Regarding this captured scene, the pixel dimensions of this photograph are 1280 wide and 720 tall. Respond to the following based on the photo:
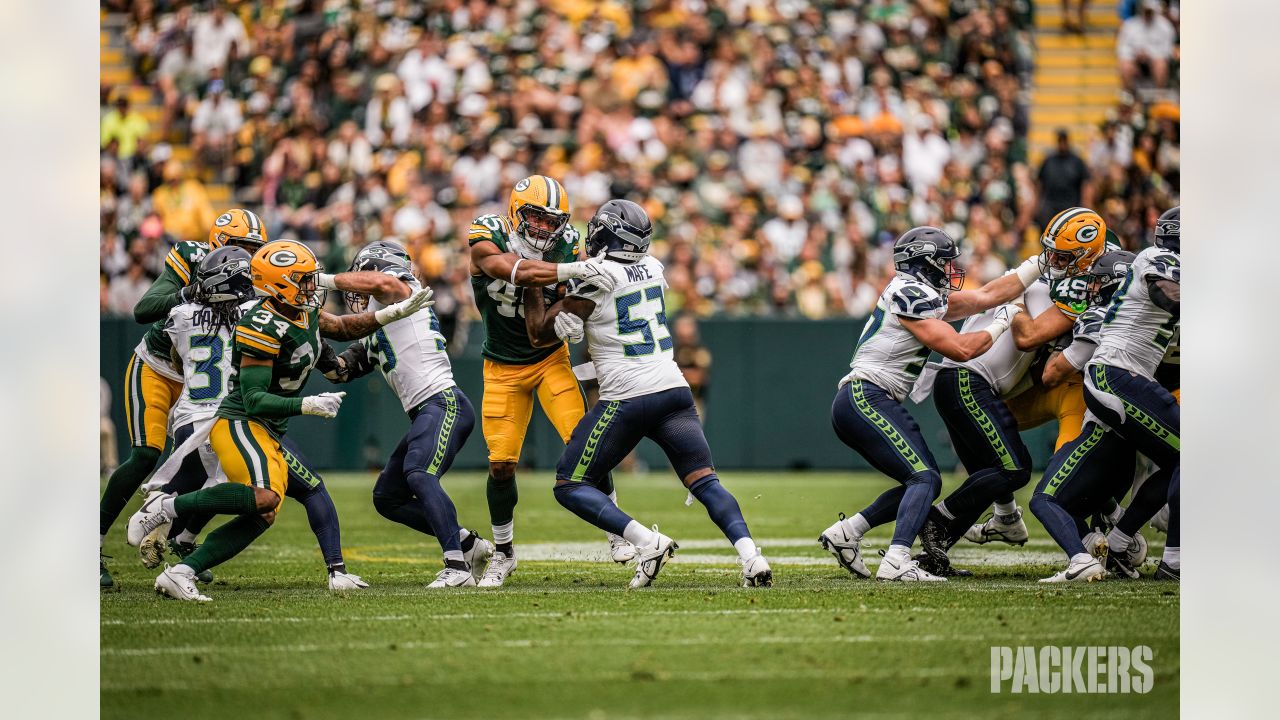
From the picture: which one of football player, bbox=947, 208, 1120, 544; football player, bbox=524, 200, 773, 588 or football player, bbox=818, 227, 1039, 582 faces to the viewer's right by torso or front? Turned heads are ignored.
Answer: football player, bbox=818, 227, 1039, 582

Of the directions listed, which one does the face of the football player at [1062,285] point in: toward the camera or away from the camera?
toward the camera

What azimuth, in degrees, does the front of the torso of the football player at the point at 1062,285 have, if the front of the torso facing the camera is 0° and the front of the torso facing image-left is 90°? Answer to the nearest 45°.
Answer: approximately 90°

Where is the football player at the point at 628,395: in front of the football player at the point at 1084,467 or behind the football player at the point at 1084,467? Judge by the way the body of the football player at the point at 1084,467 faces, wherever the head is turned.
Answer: in front

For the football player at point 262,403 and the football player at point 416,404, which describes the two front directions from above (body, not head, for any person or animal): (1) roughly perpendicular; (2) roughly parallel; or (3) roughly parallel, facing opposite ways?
roughly parallel, facing opposite ways

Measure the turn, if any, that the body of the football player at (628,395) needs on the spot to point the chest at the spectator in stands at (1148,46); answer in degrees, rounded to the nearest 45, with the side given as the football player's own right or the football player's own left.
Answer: approximately 90° to the football player's own right

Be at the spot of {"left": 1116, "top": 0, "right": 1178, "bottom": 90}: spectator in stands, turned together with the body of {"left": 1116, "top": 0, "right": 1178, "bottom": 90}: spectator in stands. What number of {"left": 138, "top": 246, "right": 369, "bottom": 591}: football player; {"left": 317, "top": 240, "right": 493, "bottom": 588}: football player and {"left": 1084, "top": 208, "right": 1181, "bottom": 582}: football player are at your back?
0

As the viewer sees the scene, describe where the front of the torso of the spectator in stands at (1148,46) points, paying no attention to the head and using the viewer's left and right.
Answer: facing the viewer

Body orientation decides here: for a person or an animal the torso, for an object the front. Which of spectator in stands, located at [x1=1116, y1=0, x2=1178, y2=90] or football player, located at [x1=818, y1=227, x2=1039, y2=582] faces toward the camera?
the spectator in stands

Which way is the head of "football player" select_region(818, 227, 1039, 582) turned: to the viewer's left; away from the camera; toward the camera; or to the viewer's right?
to the viewer's right

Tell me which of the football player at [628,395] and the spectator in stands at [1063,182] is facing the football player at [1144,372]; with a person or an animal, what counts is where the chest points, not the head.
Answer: the spectator in stands

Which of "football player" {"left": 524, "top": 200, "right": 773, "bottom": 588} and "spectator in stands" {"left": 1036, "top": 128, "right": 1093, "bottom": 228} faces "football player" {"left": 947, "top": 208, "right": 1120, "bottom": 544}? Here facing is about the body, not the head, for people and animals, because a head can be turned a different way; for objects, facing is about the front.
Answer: the spectator in stands

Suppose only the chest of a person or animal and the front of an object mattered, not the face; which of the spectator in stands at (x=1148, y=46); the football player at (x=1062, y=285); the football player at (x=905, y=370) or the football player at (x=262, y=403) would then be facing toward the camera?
the spectator in stands

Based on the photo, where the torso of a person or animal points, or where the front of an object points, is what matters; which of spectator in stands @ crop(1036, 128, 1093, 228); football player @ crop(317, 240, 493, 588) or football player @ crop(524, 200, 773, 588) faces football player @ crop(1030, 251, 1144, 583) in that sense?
the spectator in stands

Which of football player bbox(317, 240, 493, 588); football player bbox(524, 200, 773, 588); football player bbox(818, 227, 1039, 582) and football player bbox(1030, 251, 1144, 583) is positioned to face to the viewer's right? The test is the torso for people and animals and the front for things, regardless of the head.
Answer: football player bbox(818, 227, 1039, 582)

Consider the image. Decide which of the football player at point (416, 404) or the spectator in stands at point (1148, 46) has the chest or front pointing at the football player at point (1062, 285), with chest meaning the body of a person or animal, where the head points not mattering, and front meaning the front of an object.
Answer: the spectator in stands

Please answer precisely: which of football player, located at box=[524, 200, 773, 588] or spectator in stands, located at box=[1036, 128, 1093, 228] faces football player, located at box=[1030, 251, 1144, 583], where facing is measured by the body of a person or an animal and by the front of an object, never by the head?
the spectator in stands
